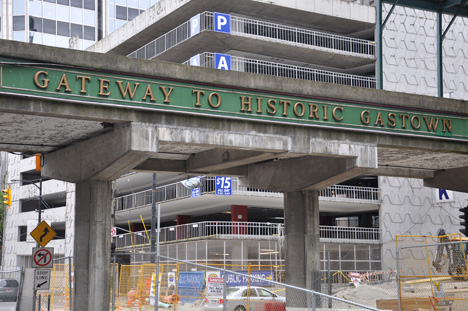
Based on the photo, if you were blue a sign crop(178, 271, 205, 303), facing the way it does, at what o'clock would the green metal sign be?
The green metal sign is roughly at 12 o'clock from the blue a sign.

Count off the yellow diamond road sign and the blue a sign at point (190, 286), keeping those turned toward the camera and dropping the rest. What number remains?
2

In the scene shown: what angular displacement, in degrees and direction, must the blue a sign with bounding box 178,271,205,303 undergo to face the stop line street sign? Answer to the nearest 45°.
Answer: approximately 45° to its right

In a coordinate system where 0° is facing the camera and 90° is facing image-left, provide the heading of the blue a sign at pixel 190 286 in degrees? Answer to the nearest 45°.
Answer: approximately 0°

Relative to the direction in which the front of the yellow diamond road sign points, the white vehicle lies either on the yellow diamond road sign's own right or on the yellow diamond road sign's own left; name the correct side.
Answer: on the yellow diamond road sign's own left

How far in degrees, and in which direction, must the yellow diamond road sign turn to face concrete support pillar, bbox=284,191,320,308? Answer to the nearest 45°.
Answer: approximately 90° to its left
